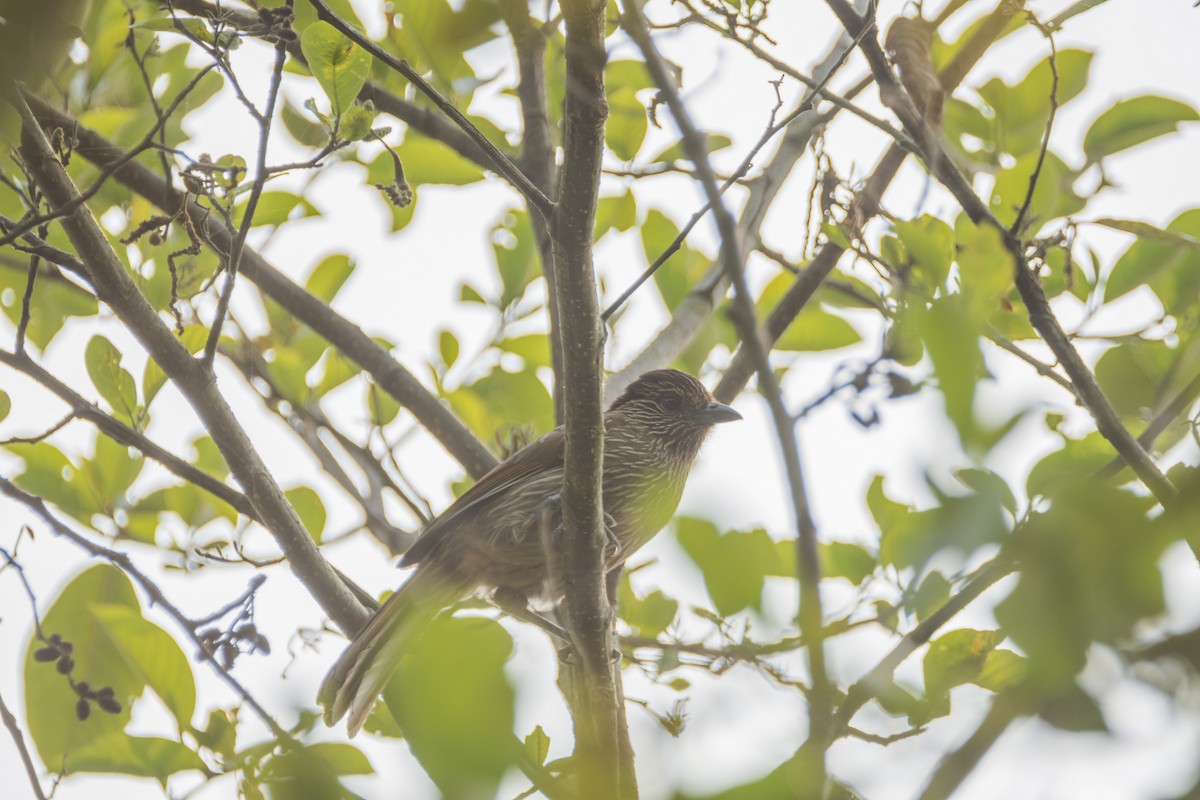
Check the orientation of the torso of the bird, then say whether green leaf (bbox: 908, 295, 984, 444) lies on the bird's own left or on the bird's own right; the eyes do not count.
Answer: on the bird's own right

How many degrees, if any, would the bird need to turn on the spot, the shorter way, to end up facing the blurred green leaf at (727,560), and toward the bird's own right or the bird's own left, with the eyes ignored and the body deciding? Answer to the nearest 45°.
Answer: approximately 90° to the bird's own right

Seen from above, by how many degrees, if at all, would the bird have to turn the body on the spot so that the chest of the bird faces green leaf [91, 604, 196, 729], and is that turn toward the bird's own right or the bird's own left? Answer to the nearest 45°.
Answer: approximately 135° to the bird's own right

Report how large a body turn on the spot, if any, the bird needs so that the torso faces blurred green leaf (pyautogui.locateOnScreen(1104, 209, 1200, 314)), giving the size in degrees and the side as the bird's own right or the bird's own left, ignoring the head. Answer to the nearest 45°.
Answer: approximately 45° to the bird's own right

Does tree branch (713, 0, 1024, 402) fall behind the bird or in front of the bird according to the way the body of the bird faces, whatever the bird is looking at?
in front

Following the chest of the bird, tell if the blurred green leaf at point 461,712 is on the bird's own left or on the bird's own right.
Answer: on the bird's own right

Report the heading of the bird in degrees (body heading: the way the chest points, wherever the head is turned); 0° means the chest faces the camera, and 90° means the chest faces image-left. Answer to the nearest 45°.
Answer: approximately 270°
